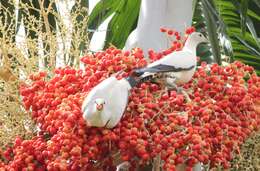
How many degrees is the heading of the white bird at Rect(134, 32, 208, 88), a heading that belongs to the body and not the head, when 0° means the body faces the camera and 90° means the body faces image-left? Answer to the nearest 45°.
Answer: approximately 270°

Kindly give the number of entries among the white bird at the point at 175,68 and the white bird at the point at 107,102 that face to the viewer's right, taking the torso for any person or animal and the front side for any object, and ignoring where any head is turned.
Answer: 1

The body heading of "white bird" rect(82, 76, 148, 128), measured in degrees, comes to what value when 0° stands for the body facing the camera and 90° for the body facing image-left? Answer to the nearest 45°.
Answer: approximately 45°
